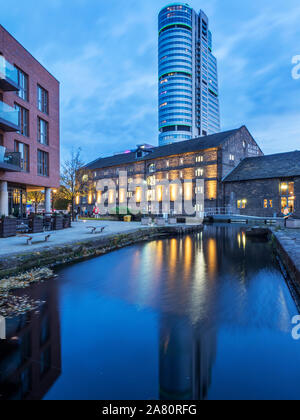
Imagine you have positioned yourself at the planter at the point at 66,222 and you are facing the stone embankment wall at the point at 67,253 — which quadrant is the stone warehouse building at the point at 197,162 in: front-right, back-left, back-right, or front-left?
back-left

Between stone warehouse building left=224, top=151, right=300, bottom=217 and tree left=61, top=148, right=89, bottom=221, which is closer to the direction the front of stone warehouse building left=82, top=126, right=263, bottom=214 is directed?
the tree

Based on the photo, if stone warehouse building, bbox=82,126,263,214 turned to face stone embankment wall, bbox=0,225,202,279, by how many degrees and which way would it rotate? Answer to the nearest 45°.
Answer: approximately 45° to its left

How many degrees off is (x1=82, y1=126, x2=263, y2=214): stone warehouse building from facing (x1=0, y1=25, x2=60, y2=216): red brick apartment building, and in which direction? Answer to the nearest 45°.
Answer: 0° — it already faces it

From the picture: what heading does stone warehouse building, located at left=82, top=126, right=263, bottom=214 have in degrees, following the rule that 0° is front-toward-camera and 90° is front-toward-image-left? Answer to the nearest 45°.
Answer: approximately 45°

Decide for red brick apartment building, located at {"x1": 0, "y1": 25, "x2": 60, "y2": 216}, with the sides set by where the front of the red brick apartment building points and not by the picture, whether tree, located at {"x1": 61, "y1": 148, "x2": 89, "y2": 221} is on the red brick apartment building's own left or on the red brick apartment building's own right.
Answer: on the red brick apartment building's own left

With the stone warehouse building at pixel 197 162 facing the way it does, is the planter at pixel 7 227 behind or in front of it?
in front

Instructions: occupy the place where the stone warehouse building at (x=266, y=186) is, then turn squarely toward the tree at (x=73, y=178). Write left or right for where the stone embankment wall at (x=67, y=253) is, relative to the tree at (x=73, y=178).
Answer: left

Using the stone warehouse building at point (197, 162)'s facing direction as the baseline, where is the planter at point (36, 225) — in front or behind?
in front

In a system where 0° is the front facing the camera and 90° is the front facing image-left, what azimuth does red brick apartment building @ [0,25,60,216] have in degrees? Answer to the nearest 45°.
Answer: approximately 315°

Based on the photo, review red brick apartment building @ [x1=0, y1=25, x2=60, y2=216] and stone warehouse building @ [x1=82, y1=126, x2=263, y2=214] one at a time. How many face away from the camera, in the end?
0
